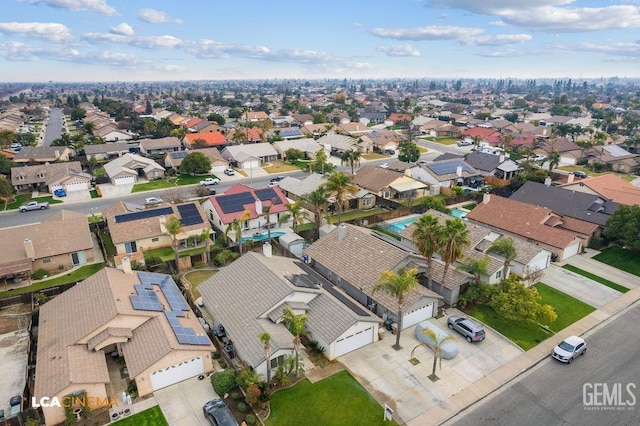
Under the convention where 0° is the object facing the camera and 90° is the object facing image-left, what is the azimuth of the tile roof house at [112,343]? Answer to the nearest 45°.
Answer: approximately 315°

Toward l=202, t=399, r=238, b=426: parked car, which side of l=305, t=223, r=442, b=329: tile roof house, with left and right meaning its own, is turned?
right

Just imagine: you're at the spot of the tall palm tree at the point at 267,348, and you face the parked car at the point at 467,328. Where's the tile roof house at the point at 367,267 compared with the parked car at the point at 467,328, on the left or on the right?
left

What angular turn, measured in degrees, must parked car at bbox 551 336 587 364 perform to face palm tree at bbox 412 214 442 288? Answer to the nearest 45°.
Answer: approximately 45° to its right

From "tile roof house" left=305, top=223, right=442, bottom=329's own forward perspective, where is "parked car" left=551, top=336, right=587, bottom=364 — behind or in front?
in front

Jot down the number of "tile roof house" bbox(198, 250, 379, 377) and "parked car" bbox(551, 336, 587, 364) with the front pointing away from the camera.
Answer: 0

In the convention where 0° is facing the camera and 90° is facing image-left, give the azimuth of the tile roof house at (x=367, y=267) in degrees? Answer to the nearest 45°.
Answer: approximately 315°

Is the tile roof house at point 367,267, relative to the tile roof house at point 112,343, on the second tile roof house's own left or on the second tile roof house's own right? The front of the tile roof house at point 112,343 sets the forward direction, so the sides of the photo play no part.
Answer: on the second tile roof house's own left

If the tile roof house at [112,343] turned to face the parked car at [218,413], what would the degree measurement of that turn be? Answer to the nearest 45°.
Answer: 0° — it already faces it

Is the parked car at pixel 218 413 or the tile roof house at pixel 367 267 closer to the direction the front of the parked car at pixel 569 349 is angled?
the parked car

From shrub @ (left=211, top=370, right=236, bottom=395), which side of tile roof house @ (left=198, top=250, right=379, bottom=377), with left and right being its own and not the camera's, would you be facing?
right

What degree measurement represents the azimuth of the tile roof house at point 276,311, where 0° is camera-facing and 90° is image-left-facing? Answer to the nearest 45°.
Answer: approximately 315°

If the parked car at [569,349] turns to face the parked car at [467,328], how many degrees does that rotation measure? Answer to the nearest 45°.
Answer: approximately 45° to its right
